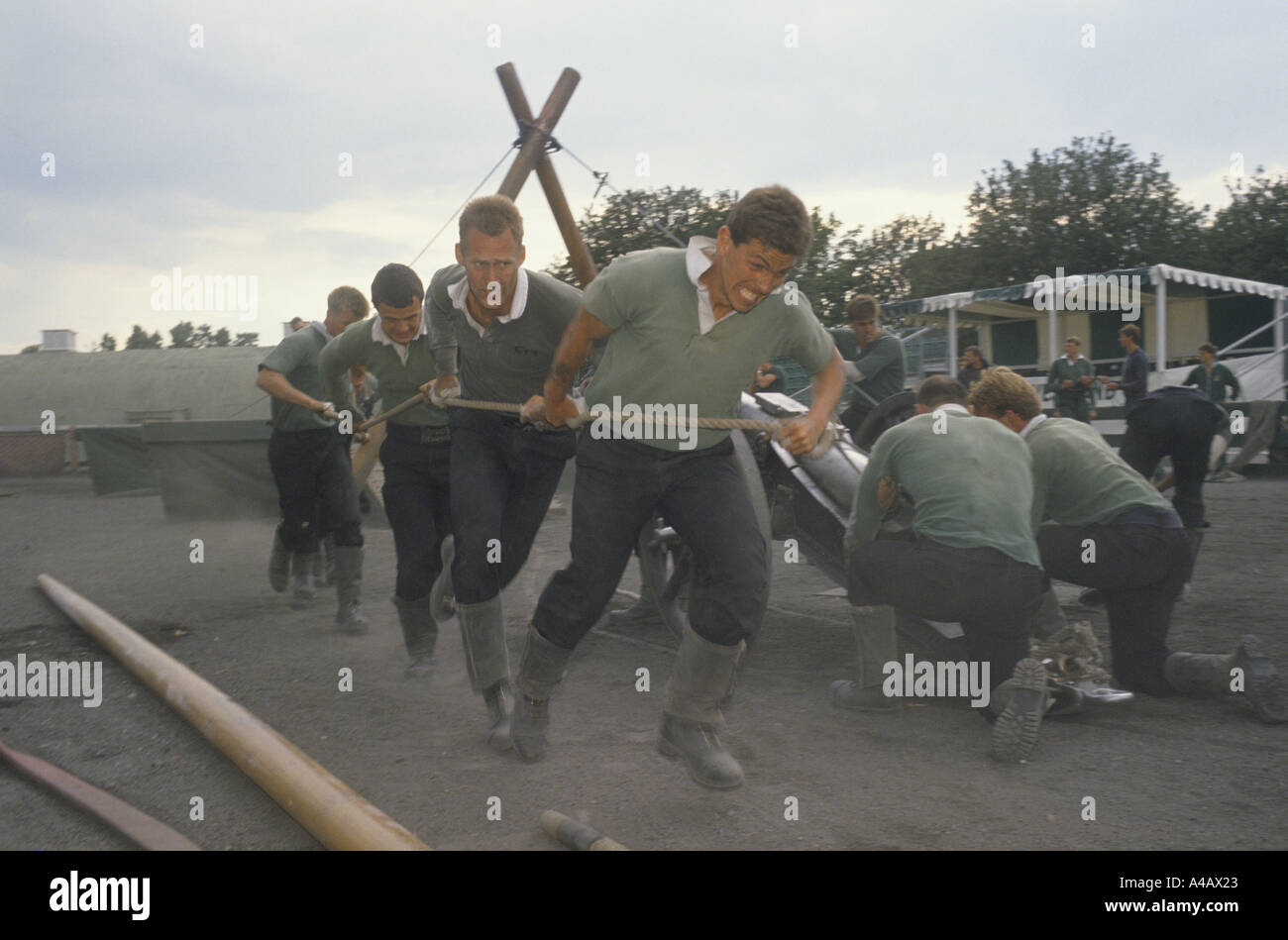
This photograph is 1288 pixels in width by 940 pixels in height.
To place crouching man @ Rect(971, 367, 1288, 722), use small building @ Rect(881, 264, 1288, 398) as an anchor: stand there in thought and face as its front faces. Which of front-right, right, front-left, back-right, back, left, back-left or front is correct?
front-left

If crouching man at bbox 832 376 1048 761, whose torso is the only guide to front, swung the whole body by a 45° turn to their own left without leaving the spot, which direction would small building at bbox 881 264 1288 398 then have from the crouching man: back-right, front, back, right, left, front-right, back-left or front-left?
right

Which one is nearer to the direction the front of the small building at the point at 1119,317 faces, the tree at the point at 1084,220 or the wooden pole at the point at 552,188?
the wooden pole

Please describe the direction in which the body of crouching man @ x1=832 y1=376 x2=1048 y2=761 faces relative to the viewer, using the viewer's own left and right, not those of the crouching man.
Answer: facing away from the viewer and to the left of the viewer

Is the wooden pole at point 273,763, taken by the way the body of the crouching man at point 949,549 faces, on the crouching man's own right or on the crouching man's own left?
on the crouching man's own left

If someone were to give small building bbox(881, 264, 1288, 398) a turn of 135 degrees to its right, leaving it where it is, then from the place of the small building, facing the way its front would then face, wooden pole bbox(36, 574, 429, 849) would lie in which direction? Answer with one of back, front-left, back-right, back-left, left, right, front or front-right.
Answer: back

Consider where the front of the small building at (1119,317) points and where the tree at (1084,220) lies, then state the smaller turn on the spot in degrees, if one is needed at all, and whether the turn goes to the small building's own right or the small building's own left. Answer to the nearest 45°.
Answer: approximately 135° to the small building's own right

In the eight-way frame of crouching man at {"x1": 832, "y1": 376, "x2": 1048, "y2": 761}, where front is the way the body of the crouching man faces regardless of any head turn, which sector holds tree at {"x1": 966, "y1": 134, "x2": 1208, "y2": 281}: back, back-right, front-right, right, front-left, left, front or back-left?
front-right

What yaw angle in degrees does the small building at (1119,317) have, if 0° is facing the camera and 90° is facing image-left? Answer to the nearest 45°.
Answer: approximately 45°

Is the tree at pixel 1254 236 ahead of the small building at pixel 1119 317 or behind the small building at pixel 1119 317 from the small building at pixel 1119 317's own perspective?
behind

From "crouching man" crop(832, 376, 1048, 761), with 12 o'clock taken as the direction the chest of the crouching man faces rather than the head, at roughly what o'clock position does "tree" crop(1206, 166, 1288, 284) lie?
The tree is roughly at 2 o'clock from the crouching man.
